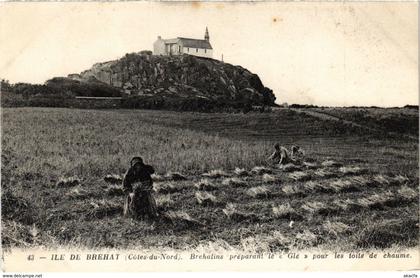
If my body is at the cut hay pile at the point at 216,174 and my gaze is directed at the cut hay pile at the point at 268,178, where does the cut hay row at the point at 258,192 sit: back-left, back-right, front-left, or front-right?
front-right

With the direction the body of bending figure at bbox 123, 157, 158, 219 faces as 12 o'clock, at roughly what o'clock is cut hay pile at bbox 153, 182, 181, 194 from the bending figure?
The cut hay pile is roughly at 7 o'clock from the bending figure.

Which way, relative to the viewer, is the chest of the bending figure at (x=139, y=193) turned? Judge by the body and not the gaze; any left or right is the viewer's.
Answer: facing the viewer

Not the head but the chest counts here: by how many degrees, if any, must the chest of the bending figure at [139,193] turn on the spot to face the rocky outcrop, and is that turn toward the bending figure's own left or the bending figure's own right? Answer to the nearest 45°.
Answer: approximately 180°

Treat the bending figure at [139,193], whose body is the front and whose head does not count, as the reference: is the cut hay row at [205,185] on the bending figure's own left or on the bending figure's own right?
on the bending figure's own left

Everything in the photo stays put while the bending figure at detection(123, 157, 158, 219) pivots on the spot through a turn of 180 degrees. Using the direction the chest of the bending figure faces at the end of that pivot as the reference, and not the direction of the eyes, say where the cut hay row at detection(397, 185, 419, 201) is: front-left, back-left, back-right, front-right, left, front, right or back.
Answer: right

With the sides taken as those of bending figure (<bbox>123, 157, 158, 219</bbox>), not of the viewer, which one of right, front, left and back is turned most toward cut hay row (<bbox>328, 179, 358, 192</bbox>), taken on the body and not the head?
left

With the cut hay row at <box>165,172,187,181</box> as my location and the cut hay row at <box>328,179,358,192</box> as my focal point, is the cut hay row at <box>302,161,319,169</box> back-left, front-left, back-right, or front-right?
front-left

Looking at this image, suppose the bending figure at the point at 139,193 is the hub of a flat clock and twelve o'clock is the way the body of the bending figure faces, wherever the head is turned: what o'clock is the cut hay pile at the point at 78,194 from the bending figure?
The cut hay pile is roughly at 4 o'clock from the bending figure.

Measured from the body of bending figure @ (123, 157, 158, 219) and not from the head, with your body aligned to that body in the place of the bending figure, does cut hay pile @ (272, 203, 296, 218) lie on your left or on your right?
on your left

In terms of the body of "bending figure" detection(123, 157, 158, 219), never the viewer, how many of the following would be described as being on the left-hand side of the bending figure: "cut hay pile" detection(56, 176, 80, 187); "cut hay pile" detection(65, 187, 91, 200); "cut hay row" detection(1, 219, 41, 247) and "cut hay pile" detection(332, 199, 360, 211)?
1
